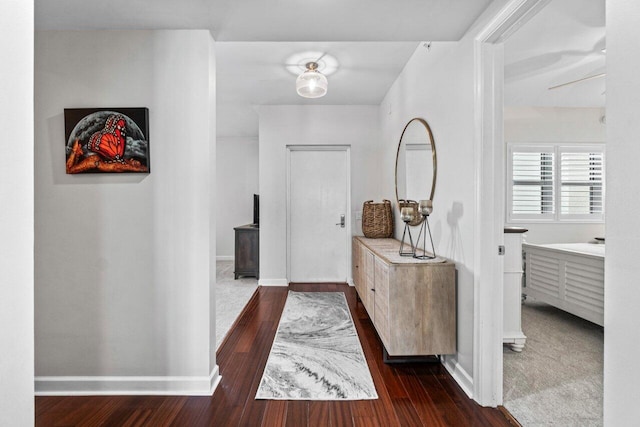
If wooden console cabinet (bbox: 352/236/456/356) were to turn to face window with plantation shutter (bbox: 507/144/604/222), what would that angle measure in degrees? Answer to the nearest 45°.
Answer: approximately 135° to its right

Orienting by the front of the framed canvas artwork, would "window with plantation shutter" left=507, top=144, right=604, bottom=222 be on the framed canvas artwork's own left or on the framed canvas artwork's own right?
on the framed canvas artwork's own left

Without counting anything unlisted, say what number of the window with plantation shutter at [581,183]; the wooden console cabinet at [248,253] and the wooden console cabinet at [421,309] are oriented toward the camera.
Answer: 1

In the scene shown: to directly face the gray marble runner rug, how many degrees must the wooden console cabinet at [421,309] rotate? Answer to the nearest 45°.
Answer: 0° — it already faces it

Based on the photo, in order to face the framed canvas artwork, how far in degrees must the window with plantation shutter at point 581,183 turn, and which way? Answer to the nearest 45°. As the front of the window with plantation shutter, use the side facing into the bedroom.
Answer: approximately 45° to its right

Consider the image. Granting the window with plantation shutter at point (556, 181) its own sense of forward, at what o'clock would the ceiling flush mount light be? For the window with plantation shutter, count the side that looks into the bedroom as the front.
The ceiling flush mount light is roughly at 1 o'clock from the window with plantation shutter.

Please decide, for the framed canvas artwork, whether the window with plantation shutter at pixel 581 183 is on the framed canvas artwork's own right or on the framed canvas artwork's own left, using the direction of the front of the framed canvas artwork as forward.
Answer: on the framed canvas artwork's own left

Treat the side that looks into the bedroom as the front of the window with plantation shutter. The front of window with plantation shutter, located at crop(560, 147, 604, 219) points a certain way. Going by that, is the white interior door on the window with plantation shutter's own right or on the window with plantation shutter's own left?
on the window with plantation shutter's own right

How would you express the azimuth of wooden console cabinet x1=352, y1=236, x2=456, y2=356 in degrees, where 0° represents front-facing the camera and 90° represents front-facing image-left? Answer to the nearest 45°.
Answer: approximately 90°

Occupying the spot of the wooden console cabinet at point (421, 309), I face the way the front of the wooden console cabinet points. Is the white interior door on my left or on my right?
on my right

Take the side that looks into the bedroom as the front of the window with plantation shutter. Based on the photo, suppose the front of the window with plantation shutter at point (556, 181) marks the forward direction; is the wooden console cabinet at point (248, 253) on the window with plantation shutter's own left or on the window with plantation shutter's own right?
on the window with plantation shutter's own right
